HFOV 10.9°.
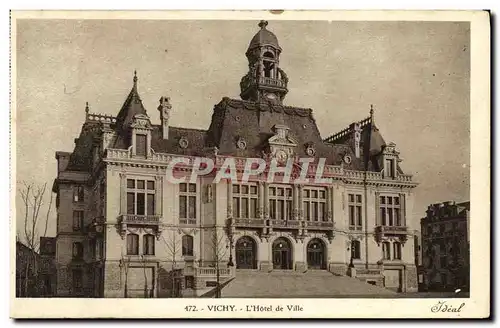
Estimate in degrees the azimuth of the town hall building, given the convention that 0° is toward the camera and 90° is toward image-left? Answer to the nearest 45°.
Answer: approximately 315°
